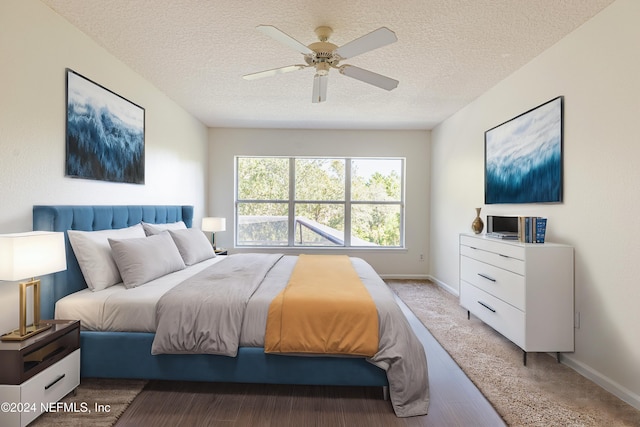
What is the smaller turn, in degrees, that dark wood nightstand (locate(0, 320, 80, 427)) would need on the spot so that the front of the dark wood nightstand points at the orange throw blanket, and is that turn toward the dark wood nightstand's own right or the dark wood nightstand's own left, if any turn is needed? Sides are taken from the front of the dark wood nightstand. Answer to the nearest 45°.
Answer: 0° — it already faces it

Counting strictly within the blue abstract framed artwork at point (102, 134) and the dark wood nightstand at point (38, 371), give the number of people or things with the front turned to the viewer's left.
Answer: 0

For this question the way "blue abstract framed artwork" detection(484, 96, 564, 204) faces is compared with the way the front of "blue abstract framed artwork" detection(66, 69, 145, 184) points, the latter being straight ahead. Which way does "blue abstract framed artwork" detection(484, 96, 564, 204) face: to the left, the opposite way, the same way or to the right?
the opposite way

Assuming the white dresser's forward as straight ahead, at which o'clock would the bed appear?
The bed is roughly at 12 o'clock from the white dresser.

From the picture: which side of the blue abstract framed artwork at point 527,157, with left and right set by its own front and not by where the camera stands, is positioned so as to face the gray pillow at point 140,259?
front

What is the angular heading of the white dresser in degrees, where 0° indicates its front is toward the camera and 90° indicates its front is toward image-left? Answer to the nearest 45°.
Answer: approximately 45°

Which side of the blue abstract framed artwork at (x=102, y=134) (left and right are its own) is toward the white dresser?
front

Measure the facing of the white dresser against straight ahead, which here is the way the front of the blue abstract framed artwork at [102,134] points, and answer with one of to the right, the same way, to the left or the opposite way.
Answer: the opposite way

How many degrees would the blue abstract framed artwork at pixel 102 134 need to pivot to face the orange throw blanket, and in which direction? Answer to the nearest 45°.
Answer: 0° — it already faces it

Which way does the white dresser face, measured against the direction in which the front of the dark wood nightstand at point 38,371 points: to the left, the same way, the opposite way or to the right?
the opposite way

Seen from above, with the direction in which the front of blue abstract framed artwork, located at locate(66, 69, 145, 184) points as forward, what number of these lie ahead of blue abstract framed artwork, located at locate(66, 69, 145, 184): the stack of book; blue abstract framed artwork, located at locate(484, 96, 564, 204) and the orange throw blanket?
3

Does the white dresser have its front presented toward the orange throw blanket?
yes

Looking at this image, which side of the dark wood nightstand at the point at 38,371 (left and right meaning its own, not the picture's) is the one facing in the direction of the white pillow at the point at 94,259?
left

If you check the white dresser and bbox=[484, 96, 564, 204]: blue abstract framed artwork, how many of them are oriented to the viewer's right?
0

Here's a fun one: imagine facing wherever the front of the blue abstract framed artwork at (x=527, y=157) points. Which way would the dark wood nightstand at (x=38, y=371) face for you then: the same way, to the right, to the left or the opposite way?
the opposite way
